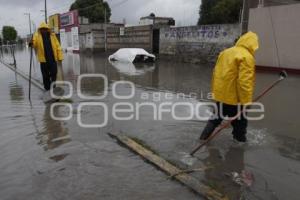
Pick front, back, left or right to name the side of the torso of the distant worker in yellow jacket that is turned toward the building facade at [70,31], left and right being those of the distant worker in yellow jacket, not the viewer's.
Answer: back

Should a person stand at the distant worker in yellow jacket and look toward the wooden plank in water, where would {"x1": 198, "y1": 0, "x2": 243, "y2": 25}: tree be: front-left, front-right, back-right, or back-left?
back-left

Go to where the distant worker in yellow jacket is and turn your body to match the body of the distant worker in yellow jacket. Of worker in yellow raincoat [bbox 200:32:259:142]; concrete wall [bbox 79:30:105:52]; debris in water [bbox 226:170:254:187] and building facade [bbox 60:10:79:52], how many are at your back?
2

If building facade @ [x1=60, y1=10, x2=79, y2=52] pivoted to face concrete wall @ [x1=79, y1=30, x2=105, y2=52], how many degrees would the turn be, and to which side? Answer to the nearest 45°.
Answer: approximately 45° to its left

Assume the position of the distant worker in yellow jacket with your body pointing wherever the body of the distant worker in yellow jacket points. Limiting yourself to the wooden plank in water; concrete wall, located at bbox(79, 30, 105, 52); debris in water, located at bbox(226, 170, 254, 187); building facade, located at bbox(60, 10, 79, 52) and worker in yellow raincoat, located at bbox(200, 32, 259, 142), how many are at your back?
2

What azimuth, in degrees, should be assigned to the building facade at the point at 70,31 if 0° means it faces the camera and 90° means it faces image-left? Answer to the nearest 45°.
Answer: approximately 45°

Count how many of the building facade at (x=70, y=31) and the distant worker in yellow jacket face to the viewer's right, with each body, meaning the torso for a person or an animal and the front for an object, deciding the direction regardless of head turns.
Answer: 0

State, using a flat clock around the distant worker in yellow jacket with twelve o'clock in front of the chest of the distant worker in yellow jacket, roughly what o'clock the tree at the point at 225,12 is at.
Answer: The tree is roughly at 7 o'clock from the distant worker in yellow jacket.

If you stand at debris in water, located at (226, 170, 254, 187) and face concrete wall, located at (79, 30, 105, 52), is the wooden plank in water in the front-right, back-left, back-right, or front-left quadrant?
front-left

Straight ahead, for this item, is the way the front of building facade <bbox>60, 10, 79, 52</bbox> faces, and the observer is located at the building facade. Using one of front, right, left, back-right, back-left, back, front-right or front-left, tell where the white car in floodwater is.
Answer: front-left

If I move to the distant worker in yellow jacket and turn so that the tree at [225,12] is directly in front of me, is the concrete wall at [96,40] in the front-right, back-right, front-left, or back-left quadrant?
front-left

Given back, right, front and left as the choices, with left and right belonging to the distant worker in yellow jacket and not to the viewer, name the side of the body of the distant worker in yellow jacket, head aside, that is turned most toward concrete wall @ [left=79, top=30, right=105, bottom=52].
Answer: back

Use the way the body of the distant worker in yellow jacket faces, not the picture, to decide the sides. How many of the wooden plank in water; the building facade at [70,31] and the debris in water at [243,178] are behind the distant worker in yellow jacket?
1

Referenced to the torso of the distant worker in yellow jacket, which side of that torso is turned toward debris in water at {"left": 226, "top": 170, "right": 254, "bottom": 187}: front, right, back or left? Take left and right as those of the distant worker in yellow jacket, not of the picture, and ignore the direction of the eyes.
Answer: front

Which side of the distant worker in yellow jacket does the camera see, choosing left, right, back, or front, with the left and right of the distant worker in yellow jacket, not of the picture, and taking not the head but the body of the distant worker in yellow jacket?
front
